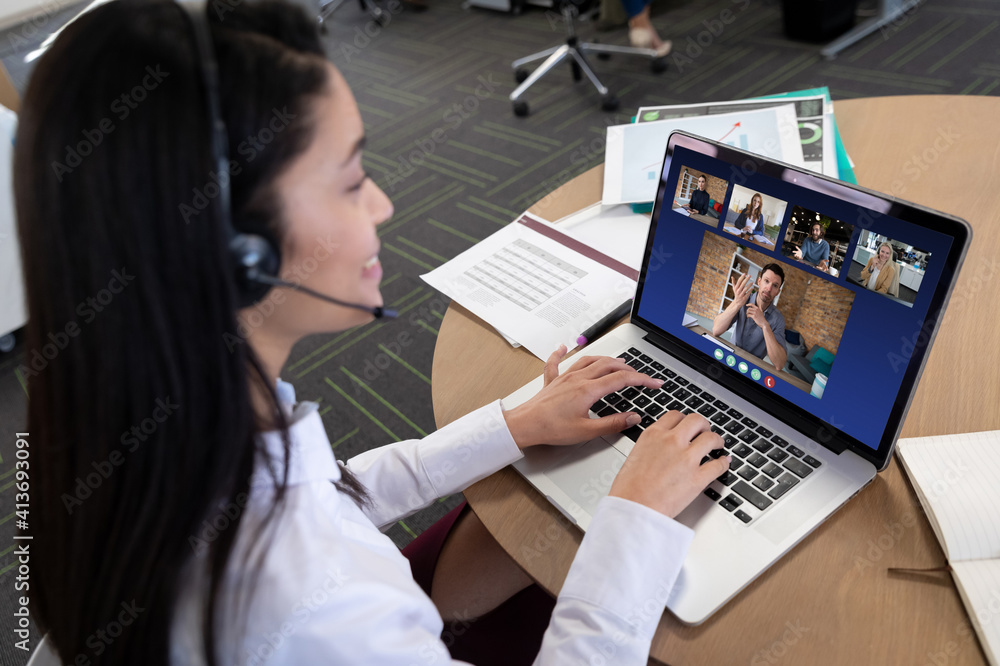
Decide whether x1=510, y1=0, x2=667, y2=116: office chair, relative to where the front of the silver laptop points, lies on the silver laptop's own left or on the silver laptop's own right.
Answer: on the silver laptop's own right

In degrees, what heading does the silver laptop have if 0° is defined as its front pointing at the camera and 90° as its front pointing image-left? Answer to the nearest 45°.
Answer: approximately 45°

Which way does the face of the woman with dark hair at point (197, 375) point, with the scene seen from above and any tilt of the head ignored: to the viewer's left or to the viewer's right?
to the viewer's right

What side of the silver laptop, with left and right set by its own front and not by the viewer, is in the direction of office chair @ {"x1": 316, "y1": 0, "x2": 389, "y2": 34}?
right
